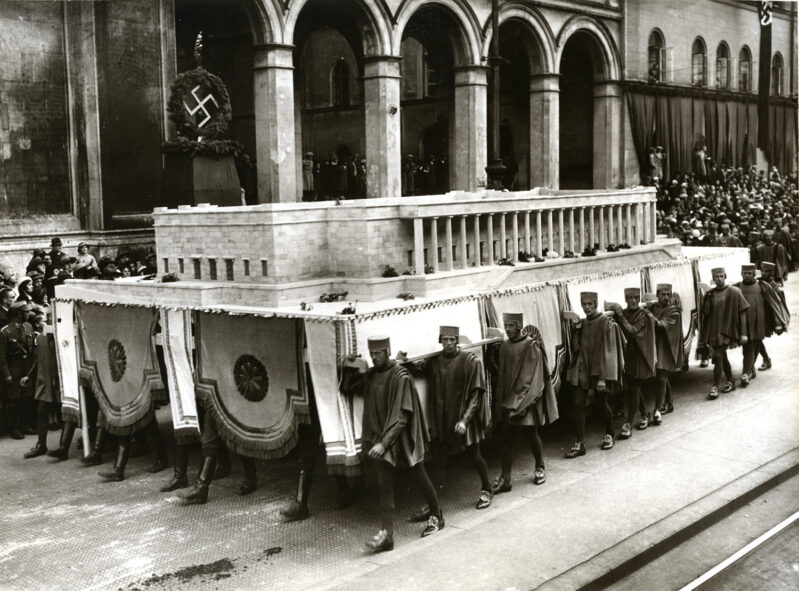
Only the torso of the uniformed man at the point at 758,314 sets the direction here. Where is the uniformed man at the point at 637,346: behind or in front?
in front

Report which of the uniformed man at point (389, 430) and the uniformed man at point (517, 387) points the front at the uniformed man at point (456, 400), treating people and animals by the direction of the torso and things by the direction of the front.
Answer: the uniformed man at point (517, 387)

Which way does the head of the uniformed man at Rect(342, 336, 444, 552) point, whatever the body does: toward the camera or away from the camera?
toward the camera

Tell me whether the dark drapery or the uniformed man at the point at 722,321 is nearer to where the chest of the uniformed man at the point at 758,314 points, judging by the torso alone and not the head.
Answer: the uniformed man

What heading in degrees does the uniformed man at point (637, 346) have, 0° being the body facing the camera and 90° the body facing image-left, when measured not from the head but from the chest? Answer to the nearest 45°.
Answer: approximately 45°

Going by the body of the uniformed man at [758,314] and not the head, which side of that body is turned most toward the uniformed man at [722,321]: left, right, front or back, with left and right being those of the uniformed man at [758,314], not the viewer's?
front

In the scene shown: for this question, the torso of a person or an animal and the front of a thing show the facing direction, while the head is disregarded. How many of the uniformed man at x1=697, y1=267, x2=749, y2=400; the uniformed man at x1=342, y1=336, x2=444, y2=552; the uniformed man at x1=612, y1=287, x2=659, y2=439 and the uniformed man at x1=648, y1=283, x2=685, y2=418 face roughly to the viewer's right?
0

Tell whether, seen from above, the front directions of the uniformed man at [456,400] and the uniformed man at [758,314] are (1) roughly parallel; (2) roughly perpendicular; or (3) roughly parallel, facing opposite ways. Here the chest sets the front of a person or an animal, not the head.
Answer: roughly parallel

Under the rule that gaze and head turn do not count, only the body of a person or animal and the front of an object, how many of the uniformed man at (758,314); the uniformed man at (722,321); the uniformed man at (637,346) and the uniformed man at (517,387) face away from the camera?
0

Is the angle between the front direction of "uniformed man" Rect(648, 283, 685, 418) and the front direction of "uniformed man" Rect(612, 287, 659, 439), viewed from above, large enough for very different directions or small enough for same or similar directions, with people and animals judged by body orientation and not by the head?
same or similar directions

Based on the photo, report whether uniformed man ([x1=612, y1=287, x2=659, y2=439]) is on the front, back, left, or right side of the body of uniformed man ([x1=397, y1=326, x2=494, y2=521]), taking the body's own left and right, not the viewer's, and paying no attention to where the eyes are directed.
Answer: back

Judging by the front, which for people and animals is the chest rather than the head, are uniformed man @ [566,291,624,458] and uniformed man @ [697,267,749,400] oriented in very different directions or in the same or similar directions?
same or similar directions

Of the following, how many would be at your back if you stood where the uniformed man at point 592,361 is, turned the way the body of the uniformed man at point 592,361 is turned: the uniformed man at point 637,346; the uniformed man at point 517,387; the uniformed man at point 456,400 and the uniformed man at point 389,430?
1

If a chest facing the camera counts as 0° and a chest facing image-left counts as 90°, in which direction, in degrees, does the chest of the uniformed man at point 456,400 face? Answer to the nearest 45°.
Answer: approximately 45°

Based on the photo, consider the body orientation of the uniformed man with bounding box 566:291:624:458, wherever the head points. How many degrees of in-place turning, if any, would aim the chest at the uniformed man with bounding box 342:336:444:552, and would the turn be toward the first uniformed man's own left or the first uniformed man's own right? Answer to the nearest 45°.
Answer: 0° — they already face them

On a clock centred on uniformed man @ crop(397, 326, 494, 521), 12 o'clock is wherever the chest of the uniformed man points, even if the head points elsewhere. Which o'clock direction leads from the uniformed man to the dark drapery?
The dark drapery is roughly at 5 o'clock from the uniformed man.

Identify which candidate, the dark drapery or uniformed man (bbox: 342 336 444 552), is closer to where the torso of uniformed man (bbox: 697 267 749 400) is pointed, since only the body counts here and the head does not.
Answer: the uniformed man

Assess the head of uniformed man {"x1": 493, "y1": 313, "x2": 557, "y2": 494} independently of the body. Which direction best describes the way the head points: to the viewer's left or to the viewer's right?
to the viewer's left

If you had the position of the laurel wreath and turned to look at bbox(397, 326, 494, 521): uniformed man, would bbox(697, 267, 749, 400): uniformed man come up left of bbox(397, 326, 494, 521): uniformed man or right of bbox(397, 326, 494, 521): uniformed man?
left

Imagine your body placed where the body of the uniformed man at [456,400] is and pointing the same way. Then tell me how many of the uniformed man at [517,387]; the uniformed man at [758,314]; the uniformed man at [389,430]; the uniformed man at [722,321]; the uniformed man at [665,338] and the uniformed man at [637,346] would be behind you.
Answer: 5
